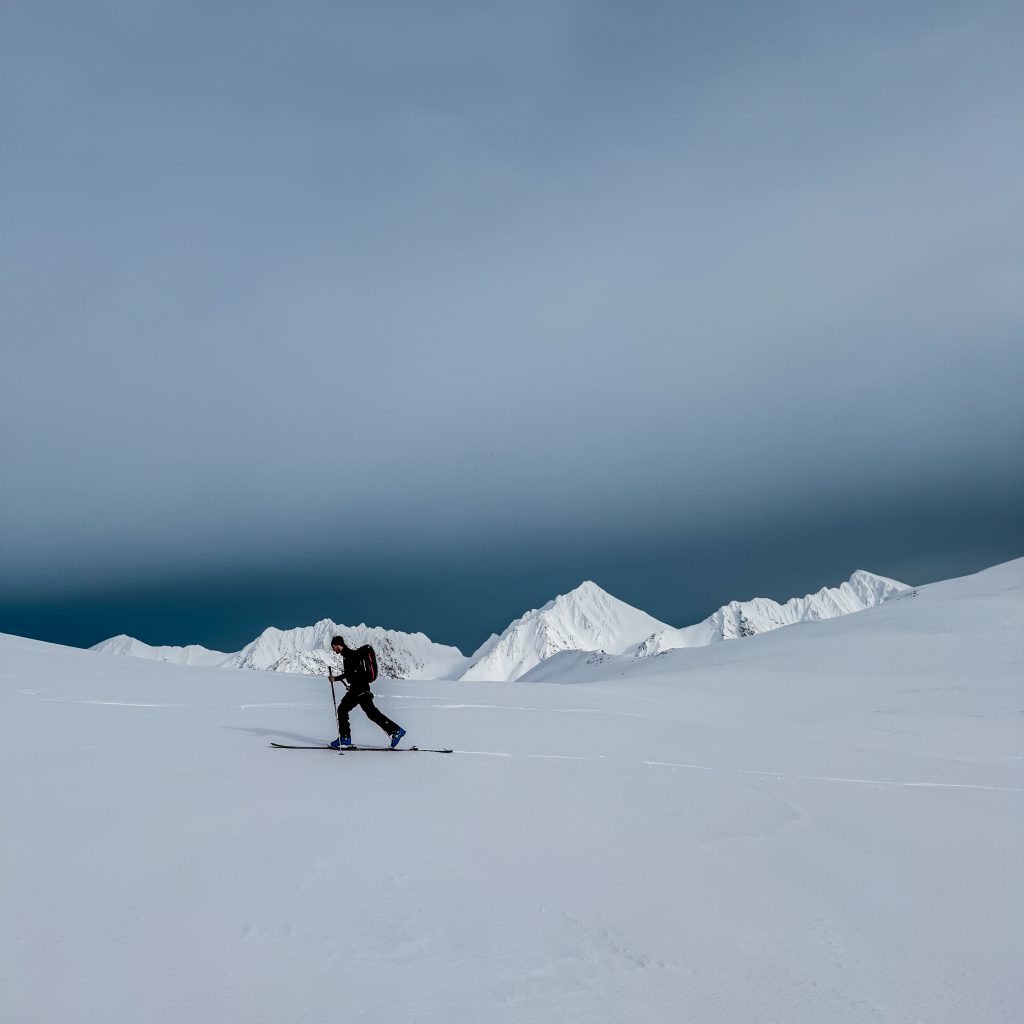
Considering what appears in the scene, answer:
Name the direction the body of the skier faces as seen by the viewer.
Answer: to the viewer's left
